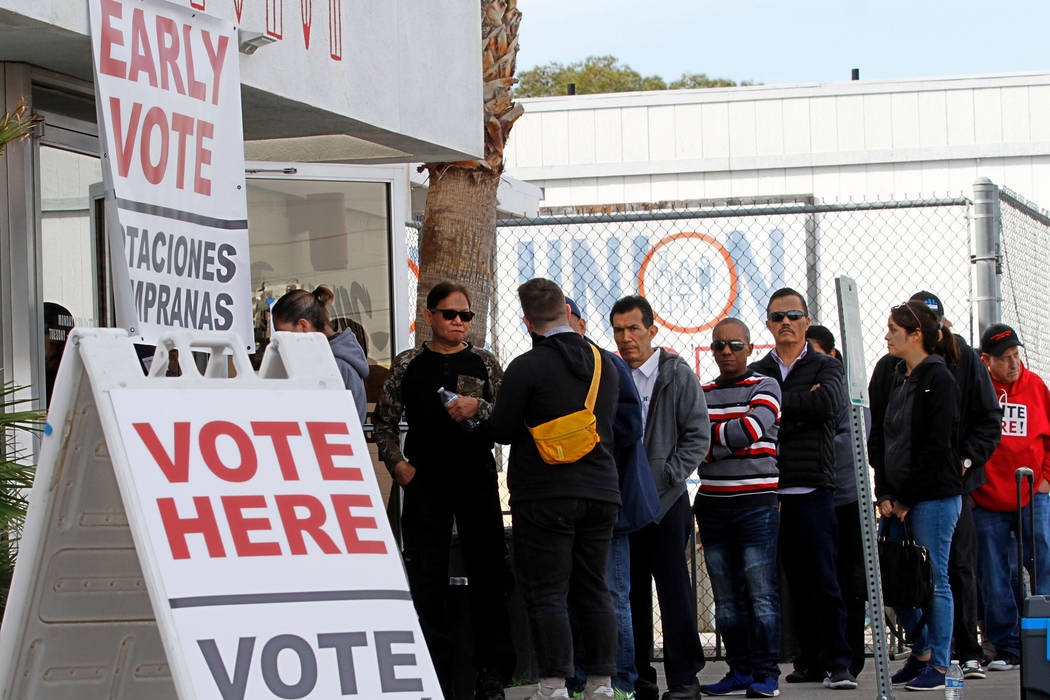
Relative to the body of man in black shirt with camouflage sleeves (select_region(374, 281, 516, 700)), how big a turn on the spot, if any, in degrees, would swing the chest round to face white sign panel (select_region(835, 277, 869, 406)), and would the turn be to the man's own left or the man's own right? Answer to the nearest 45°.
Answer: approximately 45° to the man's own left

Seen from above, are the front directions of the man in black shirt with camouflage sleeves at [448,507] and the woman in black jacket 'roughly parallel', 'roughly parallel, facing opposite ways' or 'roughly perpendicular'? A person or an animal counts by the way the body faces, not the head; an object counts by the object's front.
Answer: roughly perpendicular

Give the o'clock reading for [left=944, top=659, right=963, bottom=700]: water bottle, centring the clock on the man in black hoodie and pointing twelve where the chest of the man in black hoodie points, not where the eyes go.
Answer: The water bottle is roughly at 4 o'clock from the man in black hoodie.

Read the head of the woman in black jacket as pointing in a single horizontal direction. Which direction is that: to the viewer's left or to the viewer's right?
to the viewer's left

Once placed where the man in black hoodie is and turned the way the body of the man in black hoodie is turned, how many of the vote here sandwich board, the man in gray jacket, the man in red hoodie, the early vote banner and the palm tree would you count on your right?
2

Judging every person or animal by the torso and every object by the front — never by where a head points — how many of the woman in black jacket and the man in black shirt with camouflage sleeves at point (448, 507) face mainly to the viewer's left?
1

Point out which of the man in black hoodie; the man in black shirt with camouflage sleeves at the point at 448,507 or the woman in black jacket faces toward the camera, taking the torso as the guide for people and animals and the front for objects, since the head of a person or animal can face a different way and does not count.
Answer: the man in black shirt with camouflage sleeves

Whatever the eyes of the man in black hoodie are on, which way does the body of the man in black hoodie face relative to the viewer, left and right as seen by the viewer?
facing away from the viewer and to the left of the viewer

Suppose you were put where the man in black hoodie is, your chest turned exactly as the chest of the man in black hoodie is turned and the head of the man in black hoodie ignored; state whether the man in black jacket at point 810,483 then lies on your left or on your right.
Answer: on your right

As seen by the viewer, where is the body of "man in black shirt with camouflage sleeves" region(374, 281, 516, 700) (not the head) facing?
toward the camera

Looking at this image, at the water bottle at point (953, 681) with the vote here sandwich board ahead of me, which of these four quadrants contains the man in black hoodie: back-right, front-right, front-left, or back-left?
front-right

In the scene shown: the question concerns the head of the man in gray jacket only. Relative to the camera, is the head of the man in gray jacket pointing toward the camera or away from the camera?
toward the camera

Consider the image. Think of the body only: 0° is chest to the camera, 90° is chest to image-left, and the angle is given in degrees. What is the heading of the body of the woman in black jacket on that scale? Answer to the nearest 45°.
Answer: approximately 90°

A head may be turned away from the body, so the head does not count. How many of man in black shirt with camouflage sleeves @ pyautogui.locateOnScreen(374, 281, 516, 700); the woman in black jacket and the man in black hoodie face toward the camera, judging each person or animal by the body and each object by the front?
1
